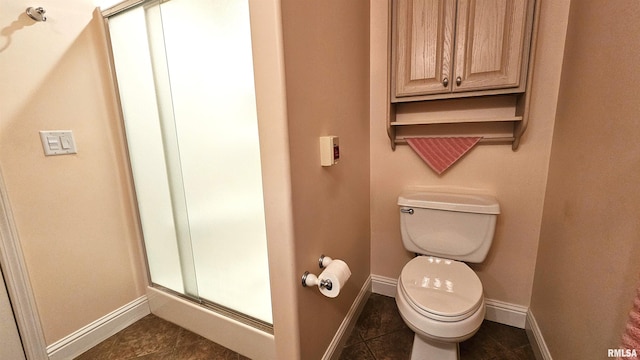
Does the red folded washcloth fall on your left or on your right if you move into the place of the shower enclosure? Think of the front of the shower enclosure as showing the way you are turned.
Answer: on your left

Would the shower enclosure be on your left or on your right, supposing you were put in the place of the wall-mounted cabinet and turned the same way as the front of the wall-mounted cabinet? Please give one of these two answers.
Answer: on your right

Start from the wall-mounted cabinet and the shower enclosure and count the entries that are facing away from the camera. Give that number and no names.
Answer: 0

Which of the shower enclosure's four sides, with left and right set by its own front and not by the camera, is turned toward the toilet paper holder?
left

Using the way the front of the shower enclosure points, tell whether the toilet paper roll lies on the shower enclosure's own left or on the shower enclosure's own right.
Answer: on the shower enclosure's own left

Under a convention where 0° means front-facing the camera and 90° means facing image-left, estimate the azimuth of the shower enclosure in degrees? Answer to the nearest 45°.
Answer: approximately 45°

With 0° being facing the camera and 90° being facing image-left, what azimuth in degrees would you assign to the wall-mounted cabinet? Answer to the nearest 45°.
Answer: approximately 0°
